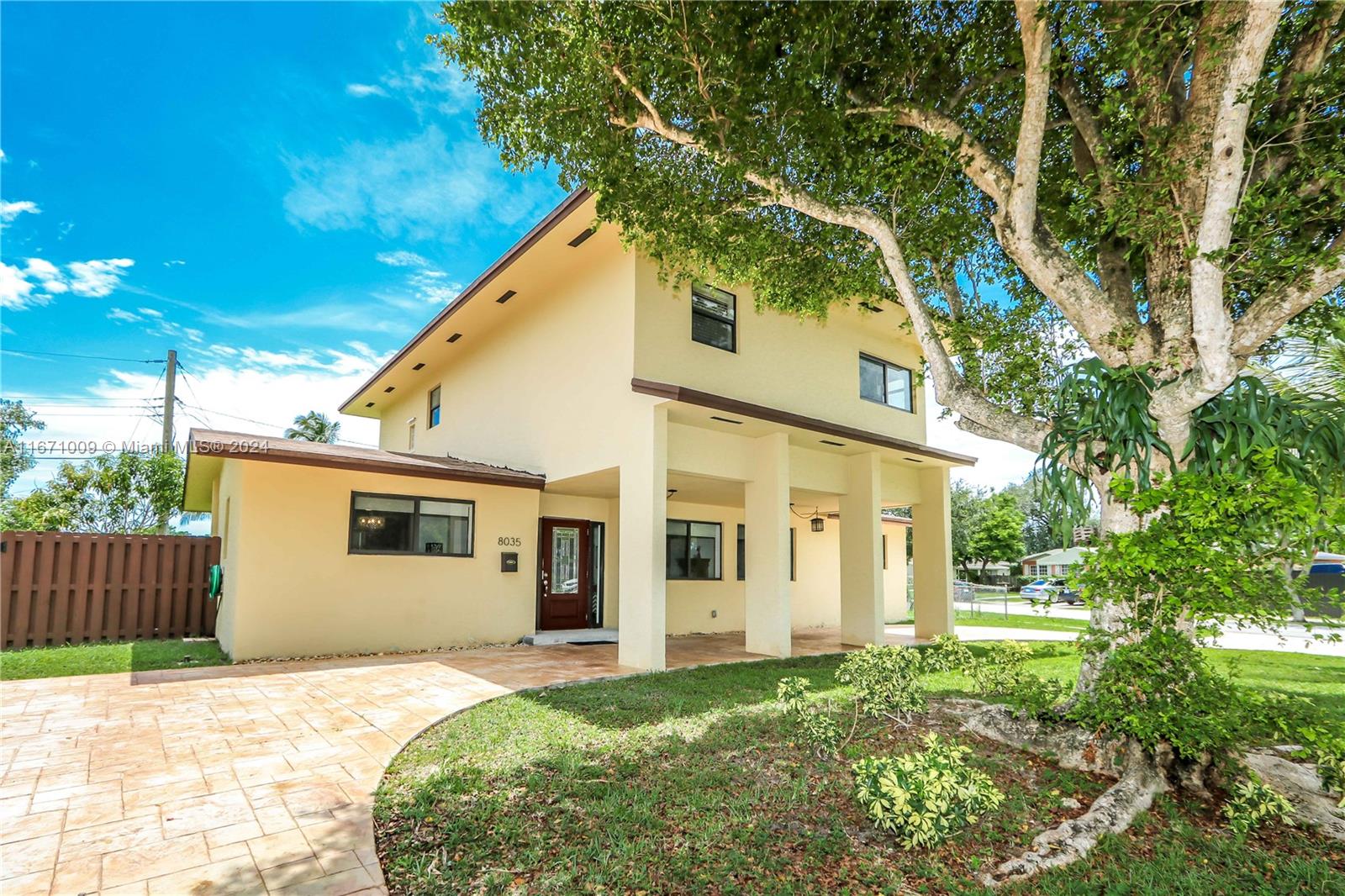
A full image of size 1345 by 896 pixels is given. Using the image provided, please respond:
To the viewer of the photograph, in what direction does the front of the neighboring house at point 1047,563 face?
facing the viewer

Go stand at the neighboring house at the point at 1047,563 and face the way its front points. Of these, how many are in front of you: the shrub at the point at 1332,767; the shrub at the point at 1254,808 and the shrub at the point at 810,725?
3

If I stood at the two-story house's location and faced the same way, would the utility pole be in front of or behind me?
behind

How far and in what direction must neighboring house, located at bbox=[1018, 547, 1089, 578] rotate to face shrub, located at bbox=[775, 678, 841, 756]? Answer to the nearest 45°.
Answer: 0° — it already faces it

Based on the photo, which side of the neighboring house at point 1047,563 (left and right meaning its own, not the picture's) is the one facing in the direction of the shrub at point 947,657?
front

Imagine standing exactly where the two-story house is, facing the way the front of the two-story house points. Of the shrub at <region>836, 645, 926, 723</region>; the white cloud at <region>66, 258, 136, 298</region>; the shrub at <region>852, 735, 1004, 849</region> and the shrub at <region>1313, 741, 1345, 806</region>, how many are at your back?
1

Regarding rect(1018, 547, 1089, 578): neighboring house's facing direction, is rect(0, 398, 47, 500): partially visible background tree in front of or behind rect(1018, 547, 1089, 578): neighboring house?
in front

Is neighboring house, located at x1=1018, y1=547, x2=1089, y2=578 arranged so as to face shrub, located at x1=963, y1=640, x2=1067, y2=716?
yes

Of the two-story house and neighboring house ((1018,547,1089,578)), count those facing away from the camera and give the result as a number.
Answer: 0

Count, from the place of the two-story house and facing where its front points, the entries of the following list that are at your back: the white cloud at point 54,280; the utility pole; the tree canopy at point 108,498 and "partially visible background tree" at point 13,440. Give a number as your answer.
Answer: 4
